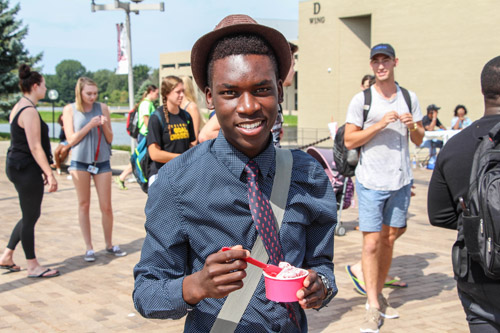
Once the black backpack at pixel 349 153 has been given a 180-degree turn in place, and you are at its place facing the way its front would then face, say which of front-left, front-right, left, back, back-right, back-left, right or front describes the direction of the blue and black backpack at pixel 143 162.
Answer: back-right

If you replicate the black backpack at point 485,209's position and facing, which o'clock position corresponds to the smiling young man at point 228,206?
The smiling young man is roughly at 3 o'clock from the black backpack.

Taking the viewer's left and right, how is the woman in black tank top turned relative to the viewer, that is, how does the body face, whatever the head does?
facing to the right of the viewer

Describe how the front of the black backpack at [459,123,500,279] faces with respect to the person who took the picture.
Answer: facing the viewer and to the right of the viewer

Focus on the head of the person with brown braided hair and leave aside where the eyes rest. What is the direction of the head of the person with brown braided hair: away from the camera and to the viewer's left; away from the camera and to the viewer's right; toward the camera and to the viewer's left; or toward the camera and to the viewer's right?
toward the camera and to the viewer's right

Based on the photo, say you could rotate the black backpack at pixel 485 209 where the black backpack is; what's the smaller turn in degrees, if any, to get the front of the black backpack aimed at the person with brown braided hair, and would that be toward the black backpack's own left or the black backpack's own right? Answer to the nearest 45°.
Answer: approximately 180°

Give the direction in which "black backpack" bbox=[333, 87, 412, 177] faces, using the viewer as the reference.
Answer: facing away from the viewer and to the left of the viewer

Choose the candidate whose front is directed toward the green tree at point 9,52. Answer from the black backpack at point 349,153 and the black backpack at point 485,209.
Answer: the black backpack at point 349,153

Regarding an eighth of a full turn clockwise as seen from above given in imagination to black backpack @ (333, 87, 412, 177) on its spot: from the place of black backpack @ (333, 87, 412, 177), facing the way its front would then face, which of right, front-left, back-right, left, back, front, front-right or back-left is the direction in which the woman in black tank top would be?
left

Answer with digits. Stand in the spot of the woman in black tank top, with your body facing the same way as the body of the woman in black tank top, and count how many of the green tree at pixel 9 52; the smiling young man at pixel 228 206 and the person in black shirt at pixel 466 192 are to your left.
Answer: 1

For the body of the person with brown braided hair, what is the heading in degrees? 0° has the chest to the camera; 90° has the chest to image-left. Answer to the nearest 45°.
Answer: approximately 315°

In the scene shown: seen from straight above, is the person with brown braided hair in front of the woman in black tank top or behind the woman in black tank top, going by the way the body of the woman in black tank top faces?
in front

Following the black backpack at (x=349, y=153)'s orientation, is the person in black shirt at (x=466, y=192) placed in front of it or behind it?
behind
